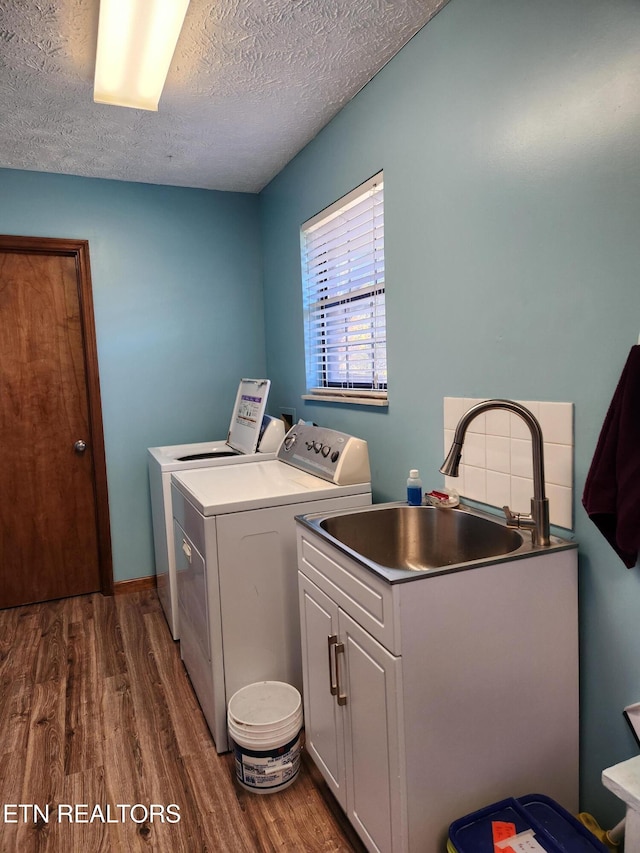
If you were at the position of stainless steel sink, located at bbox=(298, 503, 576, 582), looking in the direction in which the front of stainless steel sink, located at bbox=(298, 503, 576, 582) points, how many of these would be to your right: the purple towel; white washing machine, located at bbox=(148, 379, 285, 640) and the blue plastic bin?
1

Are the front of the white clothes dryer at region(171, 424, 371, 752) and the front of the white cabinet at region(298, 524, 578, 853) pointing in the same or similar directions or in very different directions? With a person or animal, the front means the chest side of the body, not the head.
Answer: same or similar directions

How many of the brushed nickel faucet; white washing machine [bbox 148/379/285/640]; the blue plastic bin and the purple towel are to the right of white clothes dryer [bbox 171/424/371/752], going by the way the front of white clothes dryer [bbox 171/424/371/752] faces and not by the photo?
1

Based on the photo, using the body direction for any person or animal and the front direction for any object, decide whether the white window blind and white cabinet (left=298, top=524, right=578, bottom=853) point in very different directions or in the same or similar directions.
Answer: same or similar directions

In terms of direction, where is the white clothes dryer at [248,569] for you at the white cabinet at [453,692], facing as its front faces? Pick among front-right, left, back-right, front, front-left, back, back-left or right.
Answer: right

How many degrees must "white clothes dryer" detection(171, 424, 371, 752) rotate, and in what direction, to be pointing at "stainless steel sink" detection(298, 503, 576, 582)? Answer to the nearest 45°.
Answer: approximately 135° to its left

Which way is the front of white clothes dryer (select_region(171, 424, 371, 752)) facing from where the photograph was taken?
facing to the left of the viewer

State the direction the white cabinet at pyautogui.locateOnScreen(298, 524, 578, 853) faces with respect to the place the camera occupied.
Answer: facing the viewer and to the left of the viewer

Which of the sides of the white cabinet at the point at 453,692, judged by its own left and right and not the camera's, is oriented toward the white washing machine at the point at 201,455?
right

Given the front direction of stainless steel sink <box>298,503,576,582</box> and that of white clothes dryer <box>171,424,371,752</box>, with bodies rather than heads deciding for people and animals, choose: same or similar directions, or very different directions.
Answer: same or similar directions
